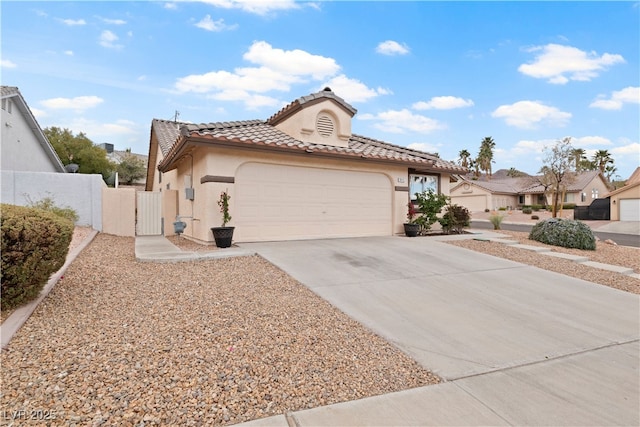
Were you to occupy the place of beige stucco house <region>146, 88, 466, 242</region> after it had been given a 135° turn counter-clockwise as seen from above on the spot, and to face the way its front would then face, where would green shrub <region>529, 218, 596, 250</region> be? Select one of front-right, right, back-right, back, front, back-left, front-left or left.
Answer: right

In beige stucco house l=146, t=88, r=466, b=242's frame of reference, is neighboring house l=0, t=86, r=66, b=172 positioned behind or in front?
behind

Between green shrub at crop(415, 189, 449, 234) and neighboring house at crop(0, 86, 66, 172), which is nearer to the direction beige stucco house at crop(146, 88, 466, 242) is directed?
the green shrub

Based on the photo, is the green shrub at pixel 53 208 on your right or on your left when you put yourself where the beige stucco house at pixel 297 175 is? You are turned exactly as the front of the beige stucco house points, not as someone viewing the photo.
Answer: on your right

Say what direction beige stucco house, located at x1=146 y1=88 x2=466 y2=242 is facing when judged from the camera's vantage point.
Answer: facing the viewer and to the right of the viewer

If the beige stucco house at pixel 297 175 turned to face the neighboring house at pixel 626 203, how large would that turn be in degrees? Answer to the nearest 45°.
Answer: approximately 90° to its left

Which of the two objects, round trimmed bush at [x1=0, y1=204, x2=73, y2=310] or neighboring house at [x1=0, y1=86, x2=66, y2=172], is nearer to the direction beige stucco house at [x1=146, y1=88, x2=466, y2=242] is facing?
the round trimmed bush

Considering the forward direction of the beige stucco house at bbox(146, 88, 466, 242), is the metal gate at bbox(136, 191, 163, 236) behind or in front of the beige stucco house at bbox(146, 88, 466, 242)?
behind

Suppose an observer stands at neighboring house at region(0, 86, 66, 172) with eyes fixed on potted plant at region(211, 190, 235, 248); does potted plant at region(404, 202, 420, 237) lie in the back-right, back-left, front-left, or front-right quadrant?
front-left

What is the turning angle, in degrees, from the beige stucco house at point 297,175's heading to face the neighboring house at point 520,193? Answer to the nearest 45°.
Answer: approximately 90° to its left

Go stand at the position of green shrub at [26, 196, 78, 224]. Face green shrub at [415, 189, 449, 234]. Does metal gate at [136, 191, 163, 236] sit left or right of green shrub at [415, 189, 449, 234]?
left

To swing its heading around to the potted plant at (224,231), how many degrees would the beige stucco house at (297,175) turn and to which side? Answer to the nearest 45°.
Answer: approximately 90° to its right
